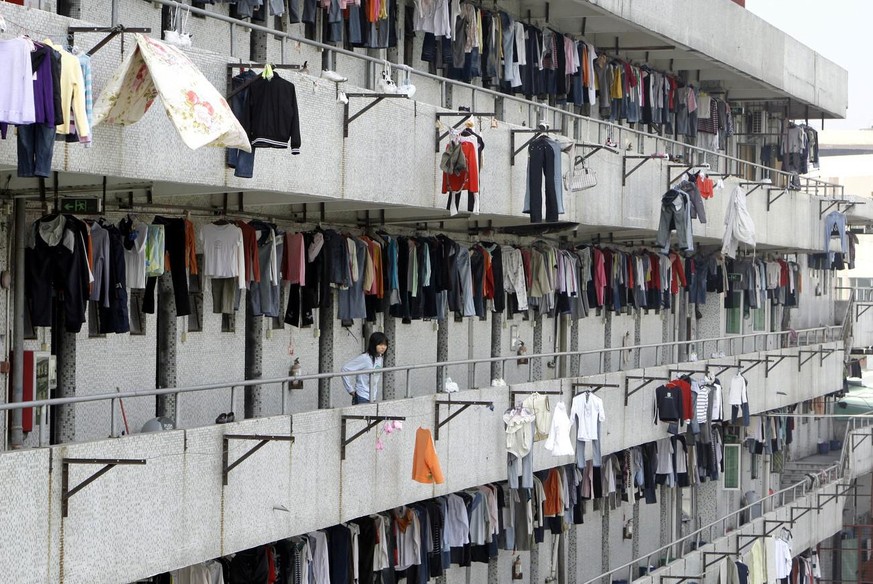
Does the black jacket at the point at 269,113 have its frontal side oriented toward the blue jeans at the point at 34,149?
no

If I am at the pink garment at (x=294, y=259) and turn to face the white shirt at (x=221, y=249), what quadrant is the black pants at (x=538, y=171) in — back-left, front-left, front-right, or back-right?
back-left
